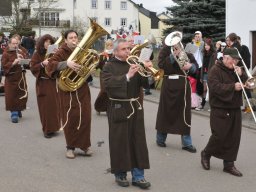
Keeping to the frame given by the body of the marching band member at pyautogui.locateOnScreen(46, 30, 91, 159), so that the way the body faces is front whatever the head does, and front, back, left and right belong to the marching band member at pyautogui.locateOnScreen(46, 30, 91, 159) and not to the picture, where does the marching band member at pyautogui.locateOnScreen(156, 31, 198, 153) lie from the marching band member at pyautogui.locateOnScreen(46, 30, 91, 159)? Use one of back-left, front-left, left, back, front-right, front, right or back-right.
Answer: front-left

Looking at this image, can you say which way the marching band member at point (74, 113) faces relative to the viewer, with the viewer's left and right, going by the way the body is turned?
facing the viewer and to the right of the viewer

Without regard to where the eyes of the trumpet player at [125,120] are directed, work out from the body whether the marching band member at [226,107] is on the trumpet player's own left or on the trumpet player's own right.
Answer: on the trumpet player's own left

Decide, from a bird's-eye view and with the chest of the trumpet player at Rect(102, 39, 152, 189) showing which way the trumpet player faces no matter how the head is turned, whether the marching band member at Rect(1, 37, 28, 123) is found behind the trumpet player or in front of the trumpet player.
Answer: behind

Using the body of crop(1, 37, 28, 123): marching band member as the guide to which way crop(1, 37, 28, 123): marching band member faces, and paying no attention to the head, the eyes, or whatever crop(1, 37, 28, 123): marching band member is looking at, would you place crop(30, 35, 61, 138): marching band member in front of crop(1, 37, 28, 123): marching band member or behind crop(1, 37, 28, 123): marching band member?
in front
